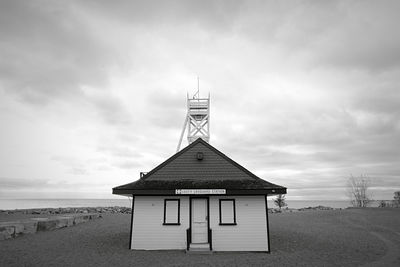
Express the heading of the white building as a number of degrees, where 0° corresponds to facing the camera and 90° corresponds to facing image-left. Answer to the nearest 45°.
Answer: approximately 0°

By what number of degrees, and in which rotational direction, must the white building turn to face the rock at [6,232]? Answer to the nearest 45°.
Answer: approximately 90° to its right
